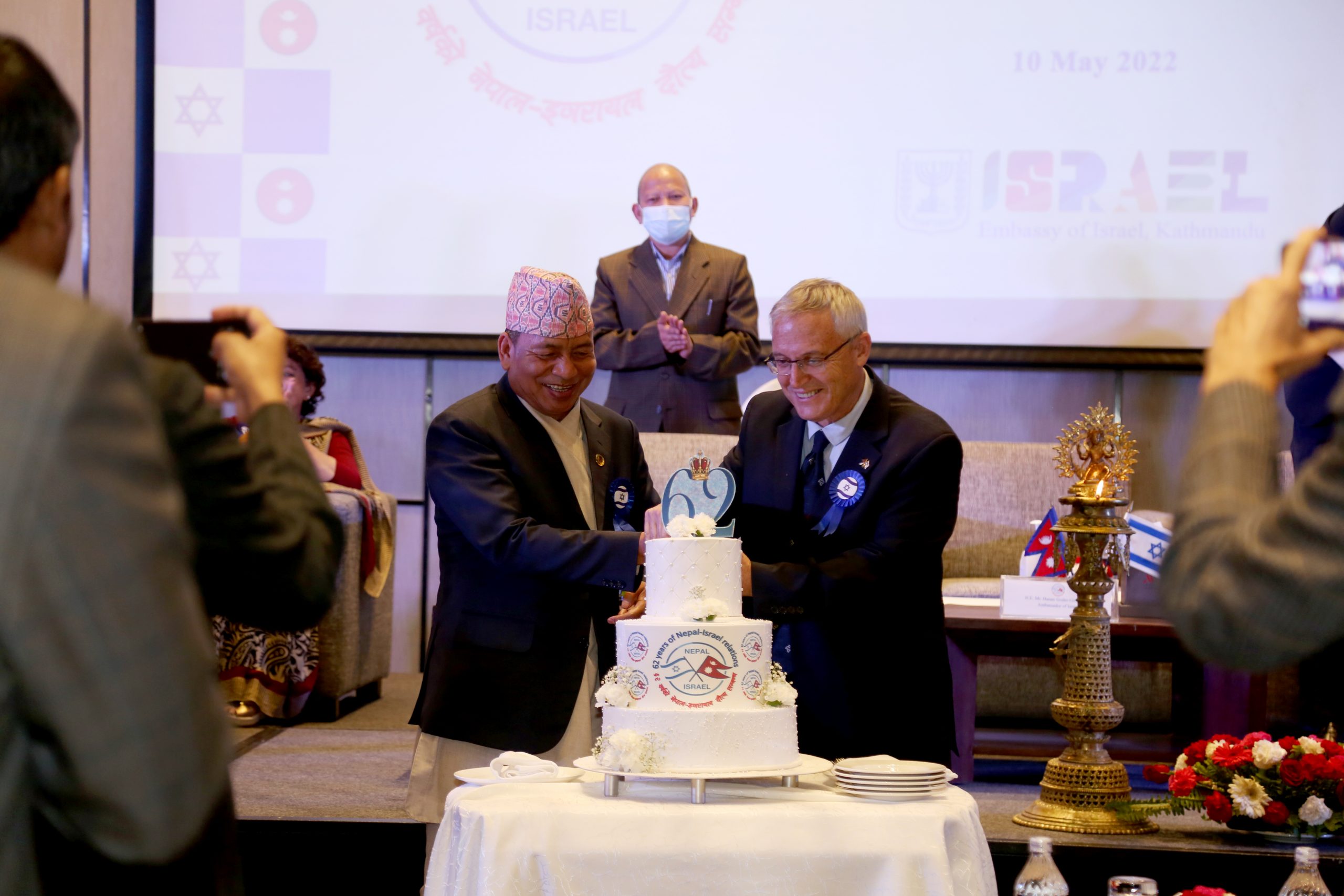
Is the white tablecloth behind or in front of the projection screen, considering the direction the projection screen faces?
in front

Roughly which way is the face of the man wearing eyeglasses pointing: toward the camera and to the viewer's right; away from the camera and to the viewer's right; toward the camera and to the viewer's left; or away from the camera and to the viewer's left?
toward the camera and to the viewer's left

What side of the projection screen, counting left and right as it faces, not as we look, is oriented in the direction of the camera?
front

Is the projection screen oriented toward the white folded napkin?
yes

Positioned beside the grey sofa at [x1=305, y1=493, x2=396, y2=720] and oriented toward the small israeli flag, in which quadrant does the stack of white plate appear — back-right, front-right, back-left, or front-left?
front-right

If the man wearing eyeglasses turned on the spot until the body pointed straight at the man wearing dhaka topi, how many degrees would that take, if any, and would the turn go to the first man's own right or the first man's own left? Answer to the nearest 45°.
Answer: approximately 45° to the first man's own right

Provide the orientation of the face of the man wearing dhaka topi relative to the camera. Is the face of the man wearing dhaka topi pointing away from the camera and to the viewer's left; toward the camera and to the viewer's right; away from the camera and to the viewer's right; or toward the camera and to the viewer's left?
toward the camera and to the viewer's right

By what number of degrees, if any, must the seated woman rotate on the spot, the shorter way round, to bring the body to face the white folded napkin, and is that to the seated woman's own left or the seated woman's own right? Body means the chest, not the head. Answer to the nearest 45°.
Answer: approximately 45° to the seated woman's own left

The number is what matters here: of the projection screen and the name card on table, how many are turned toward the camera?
2

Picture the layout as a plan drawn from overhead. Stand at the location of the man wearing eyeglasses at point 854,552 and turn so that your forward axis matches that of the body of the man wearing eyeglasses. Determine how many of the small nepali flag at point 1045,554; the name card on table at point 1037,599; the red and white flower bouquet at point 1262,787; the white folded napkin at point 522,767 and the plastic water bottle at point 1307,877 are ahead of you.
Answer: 1

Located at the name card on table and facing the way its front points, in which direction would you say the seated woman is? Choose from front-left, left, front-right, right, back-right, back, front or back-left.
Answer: right

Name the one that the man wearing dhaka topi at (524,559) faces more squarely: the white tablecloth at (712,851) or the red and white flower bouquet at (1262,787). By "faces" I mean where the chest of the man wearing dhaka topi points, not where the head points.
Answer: the white tablecloth

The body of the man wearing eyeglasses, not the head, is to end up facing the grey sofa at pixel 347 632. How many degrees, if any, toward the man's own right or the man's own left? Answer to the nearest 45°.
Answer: approximately 90° to the man's own right
